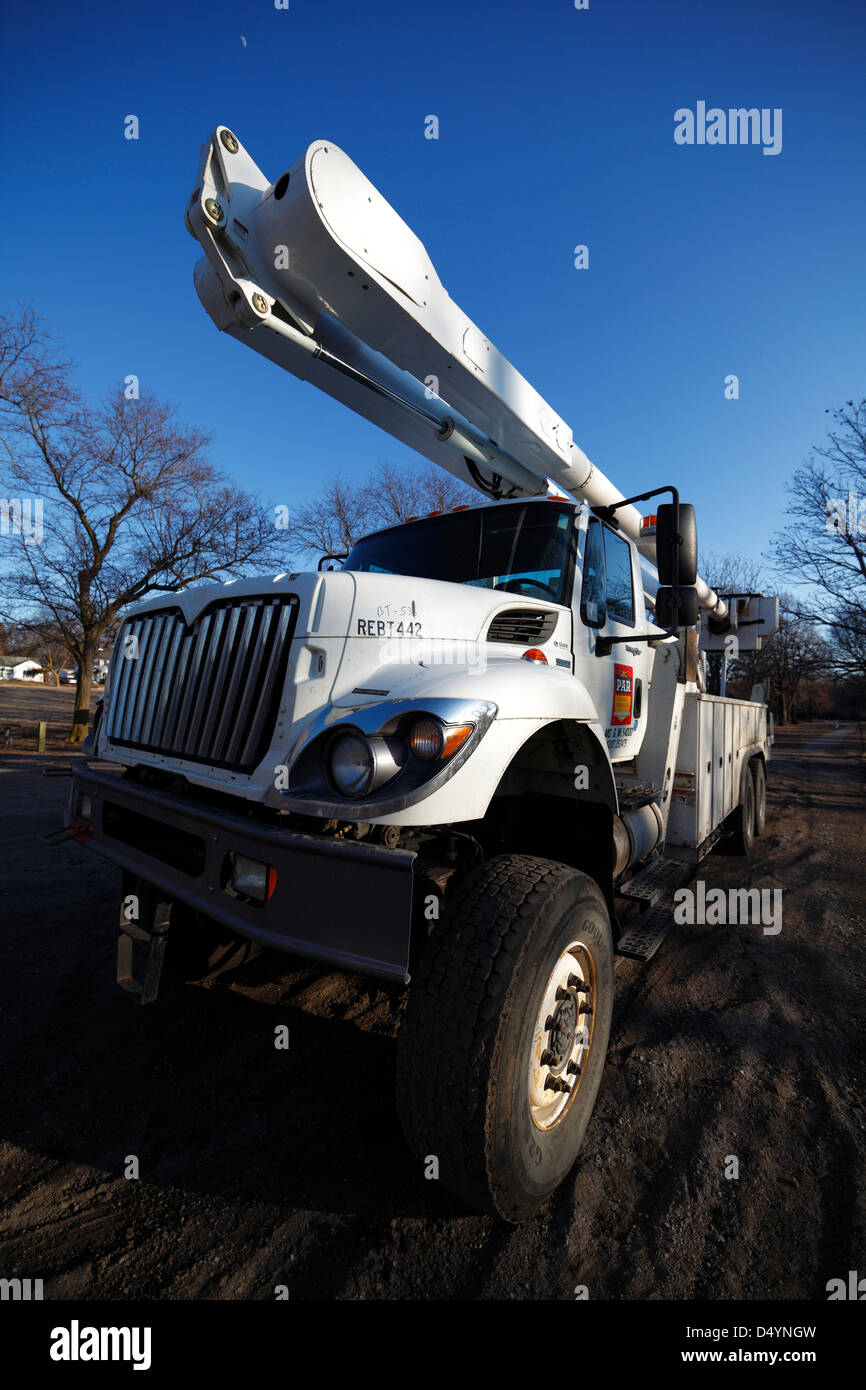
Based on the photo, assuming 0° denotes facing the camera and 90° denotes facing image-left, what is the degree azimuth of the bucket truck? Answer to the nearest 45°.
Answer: approximately 45°

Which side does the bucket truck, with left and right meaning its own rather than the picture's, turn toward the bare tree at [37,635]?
right
